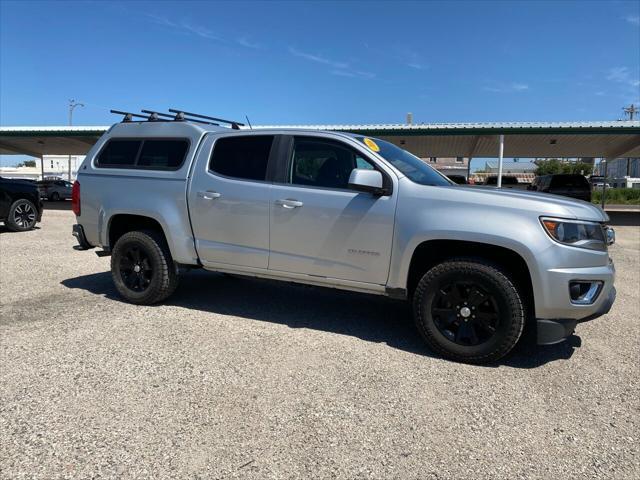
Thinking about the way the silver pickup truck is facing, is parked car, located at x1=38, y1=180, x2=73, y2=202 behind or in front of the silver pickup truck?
behind

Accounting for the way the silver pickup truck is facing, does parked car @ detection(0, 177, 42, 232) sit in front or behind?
behind

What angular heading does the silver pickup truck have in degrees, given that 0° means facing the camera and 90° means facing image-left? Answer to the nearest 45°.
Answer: approximately 315°

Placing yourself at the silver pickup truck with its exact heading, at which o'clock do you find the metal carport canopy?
The metal carport canopy is roughly at 8 o'clock from the silver pickup truck.

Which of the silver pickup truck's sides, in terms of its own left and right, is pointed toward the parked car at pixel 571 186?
left
